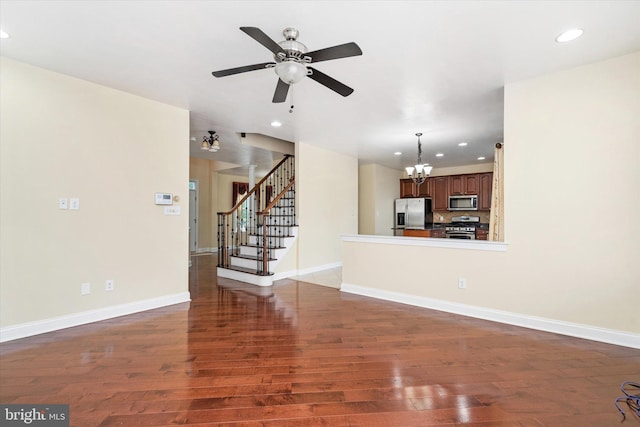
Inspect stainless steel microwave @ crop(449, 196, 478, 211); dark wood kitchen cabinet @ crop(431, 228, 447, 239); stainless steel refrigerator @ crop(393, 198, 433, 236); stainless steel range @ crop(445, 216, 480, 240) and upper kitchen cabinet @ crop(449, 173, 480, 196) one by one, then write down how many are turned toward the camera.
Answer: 5

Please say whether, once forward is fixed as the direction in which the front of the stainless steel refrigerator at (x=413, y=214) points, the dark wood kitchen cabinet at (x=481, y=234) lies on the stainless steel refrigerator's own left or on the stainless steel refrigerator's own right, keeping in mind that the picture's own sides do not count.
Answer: on the stainless steel refrigerator's own left

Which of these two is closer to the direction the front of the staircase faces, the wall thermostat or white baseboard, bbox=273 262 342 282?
the wall thermostat

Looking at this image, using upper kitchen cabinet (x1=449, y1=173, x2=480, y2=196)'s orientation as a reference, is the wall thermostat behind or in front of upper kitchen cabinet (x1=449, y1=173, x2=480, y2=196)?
in front

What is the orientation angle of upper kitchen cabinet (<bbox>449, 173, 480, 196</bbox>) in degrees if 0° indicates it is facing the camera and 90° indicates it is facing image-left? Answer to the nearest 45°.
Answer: approximately 0°

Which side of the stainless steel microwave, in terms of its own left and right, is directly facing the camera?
front

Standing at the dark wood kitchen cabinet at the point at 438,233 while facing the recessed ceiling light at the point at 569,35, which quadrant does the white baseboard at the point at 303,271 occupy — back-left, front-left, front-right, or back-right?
front-right

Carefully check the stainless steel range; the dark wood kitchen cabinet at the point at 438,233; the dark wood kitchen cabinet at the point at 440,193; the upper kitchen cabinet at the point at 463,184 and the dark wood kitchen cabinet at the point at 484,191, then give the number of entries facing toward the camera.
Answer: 5

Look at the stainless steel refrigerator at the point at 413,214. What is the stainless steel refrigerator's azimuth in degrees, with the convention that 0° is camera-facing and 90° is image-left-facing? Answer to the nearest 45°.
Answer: approximately 0°

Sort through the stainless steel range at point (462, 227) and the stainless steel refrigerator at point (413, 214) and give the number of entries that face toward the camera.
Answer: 2

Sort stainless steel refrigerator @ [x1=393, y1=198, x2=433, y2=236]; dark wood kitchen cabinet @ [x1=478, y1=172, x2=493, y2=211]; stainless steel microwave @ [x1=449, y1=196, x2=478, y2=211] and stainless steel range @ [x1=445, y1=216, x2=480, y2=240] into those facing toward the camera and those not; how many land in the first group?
4

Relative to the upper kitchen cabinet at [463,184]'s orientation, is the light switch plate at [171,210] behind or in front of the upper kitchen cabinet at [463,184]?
in front

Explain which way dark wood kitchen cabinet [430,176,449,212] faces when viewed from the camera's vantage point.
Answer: facing the viewer

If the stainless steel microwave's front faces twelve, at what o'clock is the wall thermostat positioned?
The wall thermostat is roughly at 1 o'clock from the stainless steel microwave.

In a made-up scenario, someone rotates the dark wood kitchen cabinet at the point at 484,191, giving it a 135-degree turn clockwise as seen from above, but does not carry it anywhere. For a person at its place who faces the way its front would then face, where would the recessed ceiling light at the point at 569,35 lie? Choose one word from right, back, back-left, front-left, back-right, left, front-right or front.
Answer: back-left

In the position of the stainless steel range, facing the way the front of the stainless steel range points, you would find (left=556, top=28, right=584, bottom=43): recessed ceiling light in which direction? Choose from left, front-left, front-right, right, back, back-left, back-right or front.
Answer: front
